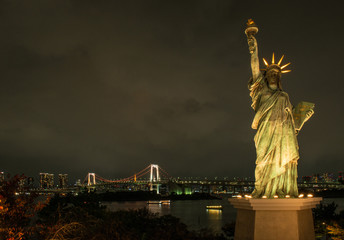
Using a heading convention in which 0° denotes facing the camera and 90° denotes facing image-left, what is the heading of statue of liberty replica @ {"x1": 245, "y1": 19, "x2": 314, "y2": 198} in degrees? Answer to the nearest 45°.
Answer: approximately 0°
